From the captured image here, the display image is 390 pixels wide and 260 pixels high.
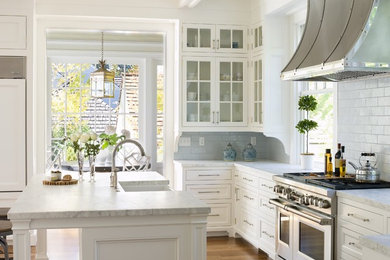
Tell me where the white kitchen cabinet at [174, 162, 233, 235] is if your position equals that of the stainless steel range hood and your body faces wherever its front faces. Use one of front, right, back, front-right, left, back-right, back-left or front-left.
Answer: right

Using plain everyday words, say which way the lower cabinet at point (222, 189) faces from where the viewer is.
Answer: facing the viewer and to the left of the viewer

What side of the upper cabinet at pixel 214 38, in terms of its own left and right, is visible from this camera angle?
front

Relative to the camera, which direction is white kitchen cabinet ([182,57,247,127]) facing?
toward the camera

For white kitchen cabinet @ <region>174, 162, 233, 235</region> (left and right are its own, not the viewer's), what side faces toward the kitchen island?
front

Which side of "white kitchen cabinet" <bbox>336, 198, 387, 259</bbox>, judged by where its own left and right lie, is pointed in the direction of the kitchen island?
front

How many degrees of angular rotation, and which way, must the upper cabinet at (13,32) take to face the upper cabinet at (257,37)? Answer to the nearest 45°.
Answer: approximately 90° to its left
